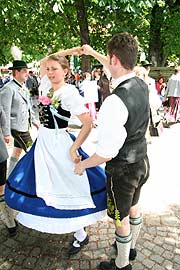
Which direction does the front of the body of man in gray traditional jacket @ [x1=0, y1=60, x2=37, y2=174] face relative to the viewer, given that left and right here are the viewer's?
facing the viewer and to the right of the viewer

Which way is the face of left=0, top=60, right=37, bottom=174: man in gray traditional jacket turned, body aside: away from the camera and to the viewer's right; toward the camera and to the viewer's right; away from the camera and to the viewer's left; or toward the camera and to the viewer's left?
toward the camera and to the viewer's right

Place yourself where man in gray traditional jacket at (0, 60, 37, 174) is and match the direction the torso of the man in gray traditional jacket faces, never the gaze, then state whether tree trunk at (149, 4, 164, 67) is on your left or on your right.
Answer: on your left

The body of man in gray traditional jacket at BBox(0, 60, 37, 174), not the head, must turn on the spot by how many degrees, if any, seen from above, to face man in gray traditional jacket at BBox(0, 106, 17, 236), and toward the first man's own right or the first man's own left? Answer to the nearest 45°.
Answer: approximately 45° to the first man's own right

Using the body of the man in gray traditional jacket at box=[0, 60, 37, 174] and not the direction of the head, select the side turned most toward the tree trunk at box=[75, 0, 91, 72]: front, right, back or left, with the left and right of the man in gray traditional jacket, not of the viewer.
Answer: left

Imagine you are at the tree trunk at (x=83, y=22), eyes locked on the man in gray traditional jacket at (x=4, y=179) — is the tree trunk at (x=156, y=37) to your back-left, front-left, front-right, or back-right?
back-left
